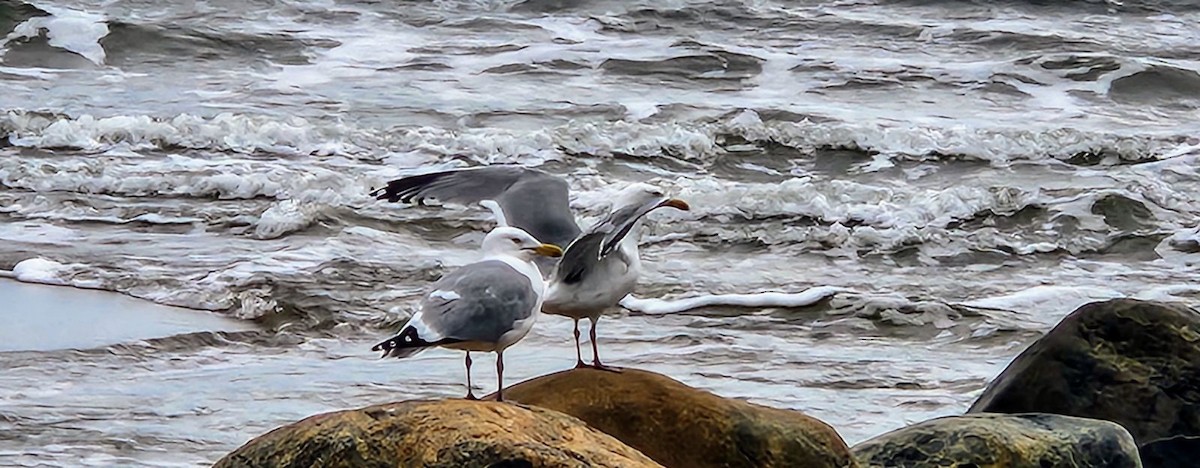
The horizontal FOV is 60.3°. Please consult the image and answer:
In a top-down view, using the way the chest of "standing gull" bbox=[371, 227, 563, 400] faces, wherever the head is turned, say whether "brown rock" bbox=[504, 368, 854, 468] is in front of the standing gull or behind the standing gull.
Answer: in front

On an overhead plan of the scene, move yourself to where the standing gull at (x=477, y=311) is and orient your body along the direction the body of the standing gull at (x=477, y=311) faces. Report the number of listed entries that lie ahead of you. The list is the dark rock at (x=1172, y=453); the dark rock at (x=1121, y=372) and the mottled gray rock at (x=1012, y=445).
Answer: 3

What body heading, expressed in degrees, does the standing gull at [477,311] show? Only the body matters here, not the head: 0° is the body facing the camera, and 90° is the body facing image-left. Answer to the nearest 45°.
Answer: approximately 270°

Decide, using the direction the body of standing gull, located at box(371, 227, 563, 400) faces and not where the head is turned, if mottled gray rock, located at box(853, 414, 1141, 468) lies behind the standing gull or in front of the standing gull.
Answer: in front

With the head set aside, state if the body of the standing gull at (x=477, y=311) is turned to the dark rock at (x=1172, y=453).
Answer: yes

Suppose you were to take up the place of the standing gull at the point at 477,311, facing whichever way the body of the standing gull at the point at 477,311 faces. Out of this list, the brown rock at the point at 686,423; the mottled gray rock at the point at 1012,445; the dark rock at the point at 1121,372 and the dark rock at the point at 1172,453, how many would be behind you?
0

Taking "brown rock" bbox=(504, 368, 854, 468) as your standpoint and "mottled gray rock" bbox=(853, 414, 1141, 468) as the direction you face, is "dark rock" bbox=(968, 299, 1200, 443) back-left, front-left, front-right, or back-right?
front-left

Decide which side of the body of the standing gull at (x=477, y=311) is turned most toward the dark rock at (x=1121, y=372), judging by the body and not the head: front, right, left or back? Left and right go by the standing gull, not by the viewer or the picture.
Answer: front
